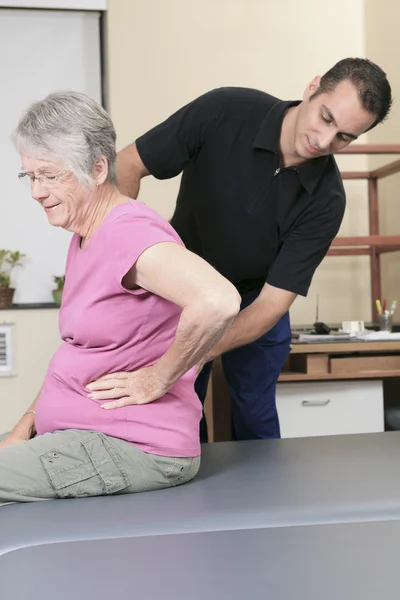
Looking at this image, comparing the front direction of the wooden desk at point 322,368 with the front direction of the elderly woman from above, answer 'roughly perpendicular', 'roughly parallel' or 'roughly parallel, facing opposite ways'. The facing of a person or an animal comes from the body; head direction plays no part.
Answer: roughly perpendicular

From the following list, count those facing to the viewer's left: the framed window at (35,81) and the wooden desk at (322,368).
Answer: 0

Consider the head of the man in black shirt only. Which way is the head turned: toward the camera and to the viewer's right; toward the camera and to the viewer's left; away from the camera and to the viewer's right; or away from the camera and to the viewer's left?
toward the camera and to the viewer's left

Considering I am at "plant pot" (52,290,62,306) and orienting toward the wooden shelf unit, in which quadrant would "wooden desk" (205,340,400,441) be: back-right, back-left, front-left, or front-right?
front-right

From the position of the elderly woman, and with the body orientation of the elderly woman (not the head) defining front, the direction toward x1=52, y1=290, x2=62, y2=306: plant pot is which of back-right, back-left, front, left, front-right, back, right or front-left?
right

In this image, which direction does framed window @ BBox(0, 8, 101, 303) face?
toward the camera

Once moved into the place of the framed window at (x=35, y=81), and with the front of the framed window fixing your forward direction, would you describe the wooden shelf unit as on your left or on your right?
on your left

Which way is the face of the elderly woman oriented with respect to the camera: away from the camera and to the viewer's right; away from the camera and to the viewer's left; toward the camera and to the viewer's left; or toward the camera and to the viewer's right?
toward the camera and to the viewer's left

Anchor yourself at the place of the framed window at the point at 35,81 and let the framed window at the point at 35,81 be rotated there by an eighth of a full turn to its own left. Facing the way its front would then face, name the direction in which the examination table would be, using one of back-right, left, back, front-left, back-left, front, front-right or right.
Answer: front-right

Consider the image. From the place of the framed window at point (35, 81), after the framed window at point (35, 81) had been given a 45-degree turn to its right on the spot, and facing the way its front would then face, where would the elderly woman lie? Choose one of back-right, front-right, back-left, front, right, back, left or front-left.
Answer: front-left

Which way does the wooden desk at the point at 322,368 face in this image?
toward the camera

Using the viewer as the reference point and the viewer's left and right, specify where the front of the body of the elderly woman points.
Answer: facing to the left of the viewer

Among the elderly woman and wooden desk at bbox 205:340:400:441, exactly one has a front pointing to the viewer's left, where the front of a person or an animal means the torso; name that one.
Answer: the elderly woman

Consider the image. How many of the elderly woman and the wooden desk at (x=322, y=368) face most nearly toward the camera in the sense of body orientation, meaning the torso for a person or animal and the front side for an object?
1
